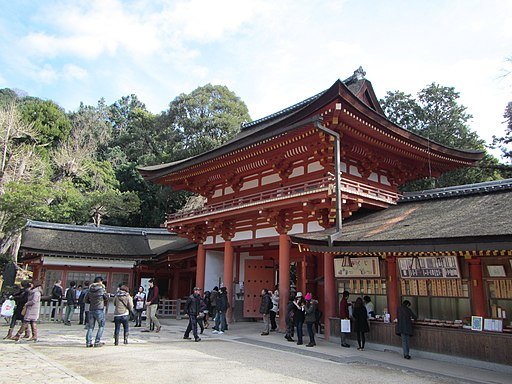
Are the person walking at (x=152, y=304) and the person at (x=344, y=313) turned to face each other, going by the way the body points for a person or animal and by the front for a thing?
no

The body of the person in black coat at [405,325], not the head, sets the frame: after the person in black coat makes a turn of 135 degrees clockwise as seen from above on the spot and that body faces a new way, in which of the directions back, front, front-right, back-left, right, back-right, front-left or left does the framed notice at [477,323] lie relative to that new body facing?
left

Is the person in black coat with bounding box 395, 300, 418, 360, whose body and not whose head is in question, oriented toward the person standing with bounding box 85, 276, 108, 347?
no

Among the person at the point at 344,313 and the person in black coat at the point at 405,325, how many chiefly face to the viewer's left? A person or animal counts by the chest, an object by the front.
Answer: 0

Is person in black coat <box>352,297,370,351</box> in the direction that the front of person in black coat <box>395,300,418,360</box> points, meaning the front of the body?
no

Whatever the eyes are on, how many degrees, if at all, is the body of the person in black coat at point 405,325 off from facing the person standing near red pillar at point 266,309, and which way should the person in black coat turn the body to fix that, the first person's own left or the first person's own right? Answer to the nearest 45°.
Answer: approximately 90° to the first person's own left

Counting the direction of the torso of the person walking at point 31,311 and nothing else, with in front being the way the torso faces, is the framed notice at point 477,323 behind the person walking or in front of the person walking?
behind

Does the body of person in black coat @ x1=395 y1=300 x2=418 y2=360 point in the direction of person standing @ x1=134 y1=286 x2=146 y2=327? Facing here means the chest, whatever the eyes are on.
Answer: no

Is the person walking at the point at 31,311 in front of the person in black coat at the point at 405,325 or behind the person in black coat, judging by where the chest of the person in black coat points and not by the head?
behind

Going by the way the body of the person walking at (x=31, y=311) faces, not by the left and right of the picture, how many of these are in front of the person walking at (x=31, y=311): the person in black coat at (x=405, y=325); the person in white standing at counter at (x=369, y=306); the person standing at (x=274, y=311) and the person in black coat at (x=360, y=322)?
0

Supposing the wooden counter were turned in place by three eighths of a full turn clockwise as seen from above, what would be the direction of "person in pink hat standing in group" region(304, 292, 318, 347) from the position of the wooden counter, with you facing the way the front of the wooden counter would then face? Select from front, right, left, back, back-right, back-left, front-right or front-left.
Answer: left

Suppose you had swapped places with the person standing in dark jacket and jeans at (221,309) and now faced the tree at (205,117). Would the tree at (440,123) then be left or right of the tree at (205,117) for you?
right

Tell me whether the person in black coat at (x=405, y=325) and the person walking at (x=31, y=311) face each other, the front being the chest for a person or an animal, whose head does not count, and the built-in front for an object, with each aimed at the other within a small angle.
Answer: no

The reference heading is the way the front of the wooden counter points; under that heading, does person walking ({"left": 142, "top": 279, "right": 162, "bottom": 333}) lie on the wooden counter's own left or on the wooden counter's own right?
on the wooden counter's own right

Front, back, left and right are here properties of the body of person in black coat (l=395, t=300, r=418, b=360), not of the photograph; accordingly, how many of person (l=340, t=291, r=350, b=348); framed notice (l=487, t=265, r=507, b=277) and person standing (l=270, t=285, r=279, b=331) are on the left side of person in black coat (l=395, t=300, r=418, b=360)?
2
